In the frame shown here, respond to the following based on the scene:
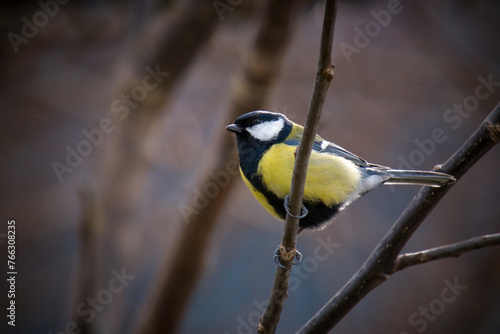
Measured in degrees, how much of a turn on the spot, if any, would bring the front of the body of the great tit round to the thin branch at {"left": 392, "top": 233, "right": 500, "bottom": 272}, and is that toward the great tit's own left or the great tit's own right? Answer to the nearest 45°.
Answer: approximately 135° to the great tit's own left

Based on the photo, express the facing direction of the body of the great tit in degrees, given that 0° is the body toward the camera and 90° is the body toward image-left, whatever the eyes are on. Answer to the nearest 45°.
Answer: approximately 90°
